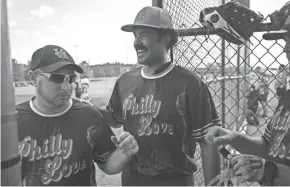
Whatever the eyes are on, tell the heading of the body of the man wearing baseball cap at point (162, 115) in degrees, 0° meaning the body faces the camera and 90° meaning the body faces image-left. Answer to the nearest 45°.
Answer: approximately 45°

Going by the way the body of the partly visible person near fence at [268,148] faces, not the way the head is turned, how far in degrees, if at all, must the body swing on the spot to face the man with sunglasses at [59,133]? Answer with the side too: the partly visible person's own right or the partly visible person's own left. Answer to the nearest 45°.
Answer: approximately 45° to the partly visible person's own right

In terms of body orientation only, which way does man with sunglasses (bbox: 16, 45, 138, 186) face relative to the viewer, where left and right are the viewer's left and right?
facing the viewer

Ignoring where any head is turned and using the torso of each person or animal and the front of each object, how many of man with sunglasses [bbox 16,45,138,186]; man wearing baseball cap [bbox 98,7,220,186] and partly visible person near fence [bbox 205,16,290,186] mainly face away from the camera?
0

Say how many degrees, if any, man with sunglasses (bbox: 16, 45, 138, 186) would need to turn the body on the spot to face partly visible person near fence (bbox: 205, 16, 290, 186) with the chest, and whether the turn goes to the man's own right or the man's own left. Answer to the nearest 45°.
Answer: approximately 45° to the man's own left

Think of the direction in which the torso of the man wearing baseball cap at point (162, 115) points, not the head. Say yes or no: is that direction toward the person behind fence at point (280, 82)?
no

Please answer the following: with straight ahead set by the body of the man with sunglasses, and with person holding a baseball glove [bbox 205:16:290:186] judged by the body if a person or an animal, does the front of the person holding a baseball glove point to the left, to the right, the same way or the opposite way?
to the right

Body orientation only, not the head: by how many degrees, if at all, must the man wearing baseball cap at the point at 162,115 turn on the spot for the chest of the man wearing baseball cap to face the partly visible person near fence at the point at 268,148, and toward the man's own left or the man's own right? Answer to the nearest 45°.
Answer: approximately 90° to the man's own left

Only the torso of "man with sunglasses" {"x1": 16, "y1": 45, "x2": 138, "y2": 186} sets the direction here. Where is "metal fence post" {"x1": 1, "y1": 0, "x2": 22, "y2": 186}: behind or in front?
in front

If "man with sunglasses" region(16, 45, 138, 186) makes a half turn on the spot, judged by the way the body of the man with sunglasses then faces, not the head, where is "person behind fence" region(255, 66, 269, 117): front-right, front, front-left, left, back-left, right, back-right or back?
front-right

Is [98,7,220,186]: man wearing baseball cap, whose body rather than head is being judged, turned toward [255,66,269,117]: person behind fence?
no
